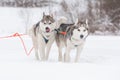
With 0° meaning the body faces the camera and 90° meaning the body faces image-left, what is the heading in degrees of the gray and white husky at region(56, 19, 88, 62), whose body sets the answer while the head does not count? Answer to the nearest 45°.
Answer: approximately 315°

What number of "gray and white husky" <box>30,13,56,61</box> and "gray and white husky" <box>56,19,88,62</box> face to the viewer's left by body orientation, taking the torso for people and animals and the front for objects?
0

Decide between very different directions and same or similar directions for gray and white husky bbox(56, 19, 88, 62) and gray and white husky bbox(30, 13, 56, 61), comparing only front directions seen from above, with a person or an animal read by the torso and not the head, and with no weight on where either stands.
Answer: same or similar directions
